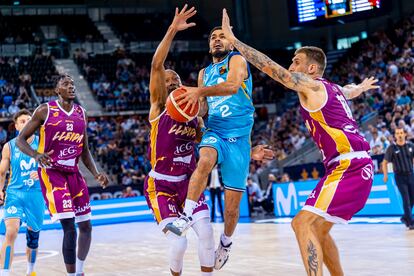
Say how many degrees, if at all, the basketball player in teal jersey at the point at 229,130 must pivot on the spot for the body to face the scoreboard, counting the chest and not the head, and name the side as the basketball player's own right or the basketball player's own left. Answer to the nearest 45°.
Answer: approximately 135° to the basketball player's own right

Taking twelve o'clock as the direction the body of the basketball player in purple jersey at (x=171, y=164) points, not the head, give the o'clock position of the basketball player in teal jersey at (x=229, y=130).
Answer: The basketball player in teal jersey is roughly at 10 o'clock from the basketball player in purple jersey.

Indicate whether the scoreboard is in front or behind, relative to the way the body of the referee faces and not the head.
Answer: behind

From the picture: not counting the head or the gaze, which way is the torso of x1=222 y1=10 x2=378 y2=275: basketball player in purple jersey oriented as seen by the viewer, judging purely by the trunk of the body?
to the viewer's left

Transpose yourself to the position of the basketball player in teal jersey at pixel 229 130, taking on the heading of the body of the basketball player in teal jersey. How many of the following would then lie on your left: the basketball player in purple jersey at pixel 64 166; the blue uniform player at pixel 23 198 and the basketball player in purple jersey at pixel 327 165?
1

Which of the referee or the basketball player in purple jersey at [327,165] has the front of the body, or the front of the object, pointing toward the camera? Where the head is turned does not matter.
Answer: the referee

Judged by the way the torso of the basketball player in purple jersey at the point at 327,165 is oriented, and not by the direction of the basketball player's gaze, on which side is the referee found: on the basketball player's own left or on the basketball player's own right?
on the basketball player's own right

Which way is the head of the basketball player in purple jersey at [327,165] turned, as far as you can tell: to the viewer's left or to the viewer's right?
to the viewer's left

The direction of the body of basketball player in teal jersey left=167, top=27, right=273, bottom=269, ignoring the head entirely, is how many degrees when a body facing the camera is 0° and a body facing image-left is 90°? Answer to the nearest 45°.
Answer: approximately 45°

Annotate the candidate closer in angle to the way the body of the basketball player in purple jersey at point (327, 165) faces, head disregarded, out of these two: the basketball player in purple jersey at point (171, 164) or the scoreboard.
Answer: the basketball player in purple jersey

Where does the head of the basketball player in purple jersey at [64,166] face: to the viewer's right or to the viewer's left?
to the viewer's right

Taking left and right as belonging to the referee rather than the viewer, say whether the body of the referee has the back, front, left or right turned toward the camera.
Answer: front

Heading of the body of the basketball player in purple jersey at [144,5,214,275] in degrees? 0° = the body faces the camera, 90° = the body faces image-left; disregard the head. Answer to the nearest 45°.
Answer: approximately 315°

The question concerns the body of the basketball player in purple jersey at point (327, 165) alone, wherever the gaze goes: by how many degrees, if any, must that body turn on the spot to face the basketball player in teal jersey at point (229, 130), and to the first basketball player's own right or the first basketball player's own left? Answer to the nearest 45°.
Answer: approximately 45° to the first basketball player's own right

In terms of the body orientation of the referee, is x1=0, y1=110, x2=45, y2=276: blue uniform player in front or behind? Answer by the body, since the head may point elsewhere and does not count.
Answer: in front

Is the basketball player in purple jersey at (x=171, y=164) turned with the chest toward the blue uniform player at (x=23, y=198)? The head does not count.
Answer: no

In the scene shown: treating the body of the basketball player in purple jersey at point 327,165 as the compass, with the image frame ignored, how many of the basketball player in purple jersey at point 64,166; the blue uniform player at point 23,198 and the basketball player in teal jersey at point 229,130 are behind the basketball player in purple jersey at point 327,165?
0
